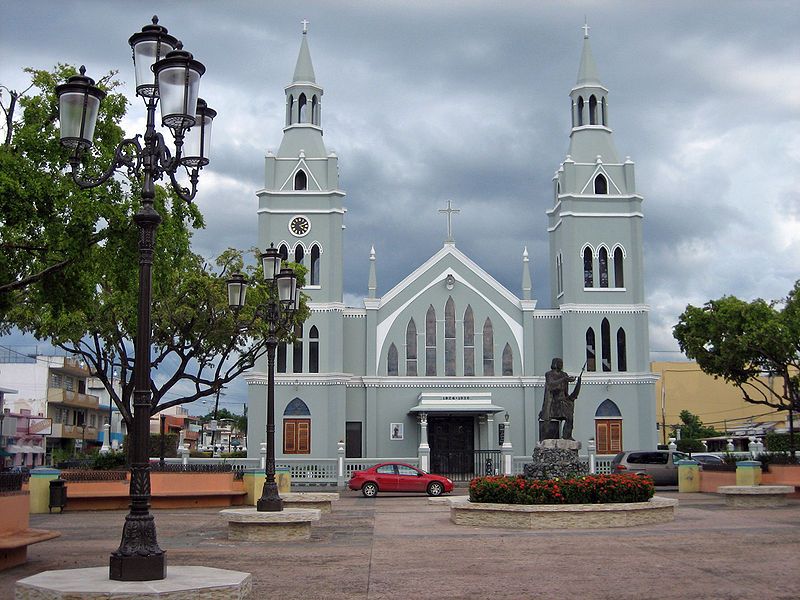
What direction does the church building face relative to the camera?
toward the camera

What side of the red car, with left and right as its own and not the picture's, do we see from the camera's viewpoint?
right

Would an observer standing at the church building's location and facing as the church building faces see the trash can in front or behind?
in front

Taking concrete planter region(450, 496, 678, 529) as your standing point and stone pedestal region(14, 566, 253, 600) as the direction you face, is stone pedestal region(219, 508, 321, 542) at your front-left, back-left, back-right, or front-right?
front-right

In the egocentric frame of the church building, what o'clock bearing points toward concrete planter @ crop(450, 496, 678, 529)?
The concrete planter is roughly at 12 o'clock from the church building.

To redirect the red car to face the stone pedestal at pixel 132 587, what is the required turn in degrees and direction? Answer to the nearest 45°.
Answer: approximately 90° to its right

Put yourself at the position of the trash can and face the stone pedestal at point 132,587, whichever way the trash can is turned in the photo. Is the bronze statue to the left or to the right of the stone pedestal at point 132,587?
left

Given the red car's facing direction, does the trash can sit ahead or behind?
behind

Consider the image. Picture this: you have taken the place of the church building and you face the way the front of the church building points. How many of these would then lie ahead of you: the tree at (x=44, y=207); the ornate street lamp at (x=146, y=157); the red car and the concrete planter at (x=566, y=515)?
4

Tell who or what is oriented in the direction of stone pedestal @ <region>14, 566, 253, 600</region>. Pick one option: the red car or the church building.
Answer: the church building

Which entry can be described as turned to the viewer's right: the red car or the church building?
the red car

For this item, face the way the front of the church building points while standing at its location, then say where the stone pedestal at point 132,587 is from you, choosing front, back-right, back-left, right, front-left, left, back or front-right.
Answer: front

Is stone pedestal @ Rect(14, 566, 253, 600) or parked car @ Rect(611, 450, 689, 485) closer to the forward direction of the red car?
the parked car

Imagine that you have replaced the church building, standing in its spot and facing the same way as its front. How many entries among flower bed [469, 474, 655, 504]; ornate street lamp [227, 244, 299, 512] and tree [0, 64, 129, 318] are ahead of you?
3

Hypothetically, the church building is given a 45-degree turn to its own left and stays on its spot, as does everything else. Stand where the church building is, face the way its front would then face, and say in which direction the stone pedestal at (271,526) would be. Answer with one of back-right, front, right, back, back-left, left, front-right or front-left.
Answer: front-right

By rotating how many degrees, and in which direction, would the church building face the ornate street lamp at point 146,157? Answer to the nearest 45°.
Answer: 0° — it already faces it

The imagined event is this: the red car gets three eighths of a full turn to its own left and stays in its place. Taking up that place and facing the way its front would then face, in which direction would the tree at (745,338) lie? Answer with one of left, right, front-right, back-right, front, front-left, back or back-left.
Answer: back-right

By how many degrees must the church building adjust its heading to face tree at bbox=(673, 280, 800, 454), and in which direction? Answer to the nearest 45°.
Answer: approximately 45° to its left
